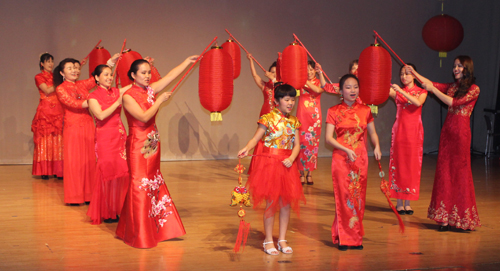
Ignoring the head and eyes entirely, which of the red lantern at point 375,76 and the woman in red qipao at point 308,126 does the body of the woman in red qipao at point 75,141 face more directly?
the red lantern

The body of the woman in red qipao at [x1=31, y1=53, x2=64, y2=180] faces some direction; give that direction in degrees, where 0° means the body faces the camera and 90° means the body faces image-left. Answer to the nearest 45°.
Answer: approximately 315°

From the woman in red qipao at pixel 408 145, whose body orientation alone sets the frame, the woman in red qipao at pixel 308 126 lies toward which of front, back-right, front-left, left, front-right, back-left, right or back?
right

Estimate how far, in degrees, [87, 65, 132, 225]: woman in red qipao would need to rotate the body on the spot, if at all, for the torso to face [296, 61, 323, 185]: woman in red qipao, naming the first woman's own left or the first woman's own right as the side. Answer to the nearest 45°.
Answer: approximately 45° to the first woman's own left

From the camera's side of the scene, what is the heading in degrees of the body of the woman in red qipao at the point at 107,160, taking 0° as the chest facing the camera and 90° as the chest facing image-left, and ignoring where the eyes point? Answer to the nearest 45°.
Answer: approximately 315°

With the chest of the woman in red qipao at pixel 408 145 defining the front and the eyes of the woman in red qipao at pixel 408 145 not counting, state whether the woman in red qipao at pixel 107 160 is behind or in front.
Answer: in front

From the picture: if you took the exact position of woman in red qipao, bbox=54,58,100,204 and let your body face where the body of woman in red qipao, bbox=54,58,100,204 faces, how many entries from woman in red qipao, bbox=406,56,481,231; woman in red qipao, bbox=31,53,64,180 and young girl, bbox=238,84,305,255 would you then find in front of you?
2

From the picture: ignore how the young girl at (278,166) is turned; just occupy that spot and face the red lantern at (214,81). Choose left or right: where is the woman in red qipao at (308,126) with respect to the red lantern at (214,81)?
right

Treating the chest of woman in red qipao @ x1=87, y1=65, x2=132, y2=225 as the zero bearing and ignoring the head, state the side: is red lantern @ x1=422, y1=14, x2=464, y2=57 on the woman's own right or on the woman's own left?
on the woman's own left

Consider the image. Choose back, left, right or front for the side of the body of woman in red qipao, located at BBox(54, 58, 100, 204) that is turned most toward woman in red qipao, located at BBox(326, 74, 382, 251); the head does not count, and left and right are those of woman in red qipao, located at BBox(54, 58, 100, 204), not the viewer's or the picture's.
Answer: front

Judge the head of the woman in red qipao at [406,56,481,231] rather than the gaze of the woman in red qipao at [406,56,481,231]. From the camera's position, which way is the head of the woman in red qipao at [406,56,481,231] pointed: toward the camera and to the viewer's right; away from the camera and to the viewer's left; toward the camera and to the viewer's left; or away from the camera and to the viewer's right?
toward the camera and to the viewer's left

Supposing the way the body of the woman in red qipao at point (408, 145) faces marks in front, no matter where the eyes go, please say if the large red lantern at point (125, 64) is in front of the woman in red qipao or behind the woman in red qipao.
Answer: in front

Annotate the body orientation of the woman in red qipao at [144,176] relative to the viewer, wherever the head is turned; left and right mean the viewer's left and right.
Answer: facing the viewer and to the right of the viewer
